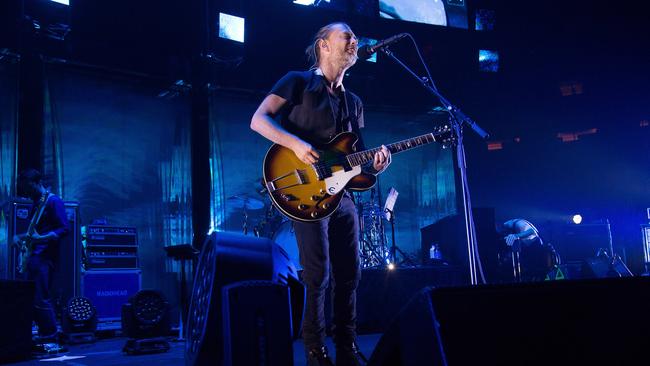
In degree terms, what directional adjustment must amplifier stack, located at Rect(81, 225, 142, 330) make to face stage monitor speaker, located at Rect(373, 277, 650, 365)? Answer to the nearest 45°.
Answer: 0° — it already faces it

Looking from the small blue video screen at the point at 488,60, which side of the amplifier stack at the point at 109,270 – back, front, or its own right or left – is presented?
left

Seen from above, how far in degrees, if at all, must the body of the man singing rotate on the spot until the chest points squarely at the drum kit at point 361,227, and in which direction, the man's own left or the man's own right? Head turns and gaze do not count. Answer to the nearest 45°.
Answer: approximately 135° to the man's own left

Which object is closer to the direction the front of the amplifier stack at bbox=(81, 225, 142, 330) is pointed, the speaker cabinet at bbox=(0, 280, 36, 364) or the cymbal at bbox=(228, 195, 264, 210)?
the speaker cabinet

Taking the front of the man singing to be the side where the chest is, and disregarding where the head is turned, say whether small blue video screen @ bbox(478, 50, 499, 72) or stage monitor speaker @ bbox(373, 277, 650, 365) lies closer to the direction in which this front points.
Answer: the stage monitor speaker

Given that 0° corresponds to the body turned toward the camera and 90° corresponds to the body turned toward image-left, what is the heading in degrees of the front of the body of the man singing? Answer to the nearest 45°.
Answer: approximately 315°

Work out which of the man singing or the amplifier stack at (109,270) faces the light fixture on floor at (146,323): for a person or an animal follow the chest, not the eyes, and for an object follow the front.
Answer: the amplifier stack

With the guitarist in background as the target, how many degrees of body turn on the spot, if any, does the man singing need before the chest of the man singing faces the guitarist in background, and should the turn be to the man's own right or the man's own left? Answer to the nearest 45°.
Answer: approximately 180°

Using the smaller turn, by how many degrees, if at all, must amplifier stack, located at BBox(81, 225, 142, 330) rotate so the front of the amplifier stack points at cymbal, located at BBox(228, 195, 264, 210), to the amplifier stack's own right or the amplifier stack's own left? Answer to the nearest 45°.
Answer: approximately 90° to the amplifier stack's own left
